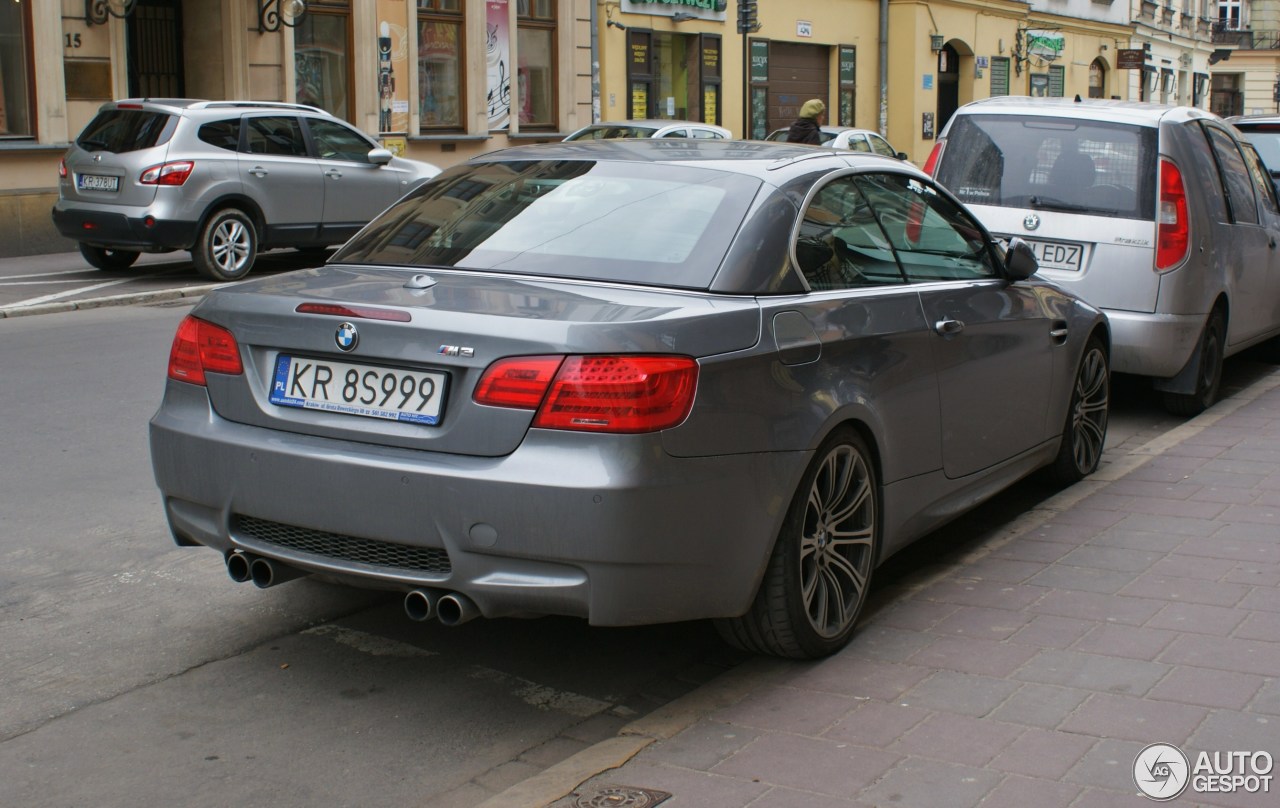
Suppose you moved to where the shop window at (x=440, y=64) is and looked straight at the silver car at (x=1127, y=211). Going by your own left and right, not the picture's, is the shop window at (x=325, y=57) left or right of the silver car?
right

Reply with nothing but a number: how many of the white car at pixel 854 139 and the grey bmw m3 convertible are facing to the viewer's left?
0

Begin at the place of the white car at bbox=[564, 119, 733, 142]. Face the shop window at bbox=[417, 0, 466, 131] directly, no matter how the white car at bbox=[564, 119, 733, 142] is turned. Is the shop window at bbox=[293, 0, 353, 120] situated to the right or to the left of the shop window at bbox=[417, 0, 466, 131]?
left

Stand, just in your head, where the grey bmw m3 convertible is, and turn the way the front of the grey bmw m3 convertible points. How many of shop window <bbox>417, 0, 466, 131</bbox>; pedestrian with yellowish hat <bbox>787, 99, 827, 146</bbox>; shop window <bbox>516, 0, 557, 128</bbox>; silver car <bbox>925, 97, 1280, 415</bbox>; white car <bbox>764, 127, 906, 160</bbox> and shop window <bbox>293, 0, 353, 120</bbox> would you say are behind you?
0

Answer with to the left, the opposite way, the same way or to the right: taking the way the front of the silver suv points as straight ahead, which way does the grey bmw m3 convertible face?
the same way

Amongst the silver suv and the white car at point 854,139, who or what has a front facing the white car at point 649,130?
the silver suv

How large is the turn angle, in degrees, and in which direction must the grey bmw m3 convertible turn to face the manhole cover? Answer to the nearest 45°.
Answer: approximately 135° to its right

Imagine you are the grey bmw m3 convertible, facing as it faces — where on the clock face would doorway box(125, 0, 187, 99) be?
The doorway is roughly at 10 o'clock from the grey bmw m3 convertible.

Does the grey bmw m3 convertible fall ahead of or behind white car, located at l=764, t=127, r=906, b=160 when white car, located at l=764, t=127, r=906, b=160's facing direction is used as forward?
behind

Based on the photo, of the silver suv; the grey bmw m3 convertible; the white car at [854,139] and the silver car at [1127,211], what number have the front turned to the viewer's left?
0

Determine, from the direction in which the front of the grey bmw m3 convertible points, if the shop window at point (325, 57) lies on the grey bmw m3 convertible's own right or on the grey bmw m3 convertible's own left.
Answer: on the grey bmw m3 convertible's own left

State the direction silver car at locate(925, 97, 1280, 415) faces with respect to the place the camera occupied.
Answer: facing away from the viewer and to the right of the viewer

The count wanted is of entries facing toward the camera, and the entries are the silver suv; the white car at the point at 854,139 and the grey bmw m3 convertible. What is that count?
0

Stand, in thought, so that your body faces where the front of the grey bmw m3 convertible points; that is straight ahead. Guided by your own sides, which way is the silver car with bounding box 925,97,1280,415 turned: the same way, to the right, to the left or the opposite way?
the same way

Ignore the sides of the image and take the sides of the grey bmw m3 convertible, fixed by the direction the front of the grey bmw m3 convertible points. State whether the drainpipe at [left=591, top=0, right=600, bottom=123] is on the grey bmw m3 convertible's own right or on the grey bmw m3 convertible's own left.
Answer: on the grey bmw m3 convertible's own left

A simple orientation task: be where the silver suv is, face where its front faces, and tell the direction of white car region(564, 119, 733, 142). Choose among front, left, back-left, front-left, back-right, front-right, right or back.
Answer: front

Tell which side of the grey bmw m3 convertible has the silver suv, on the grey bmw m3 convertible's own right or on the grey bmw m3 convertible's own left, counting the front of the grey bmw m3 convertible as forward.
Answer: on the grey bmw m3 convertible's own left

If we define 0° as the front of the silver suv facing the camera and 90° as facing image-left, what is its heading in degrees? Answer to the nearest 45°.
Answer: approximately 225°

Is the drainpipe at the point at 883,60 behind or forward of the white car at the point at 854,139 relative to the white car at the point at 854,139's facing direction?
forward

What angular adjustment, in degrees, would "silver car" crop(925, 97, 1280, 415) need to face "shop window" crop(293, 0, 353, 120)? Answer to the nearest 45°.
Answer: approximately 90° to its left

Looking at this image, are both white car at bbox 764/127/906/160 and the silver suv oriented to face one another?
no

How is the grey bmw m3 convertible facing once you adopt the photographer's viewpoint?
facing away from the viewer and to the right of the viewer
